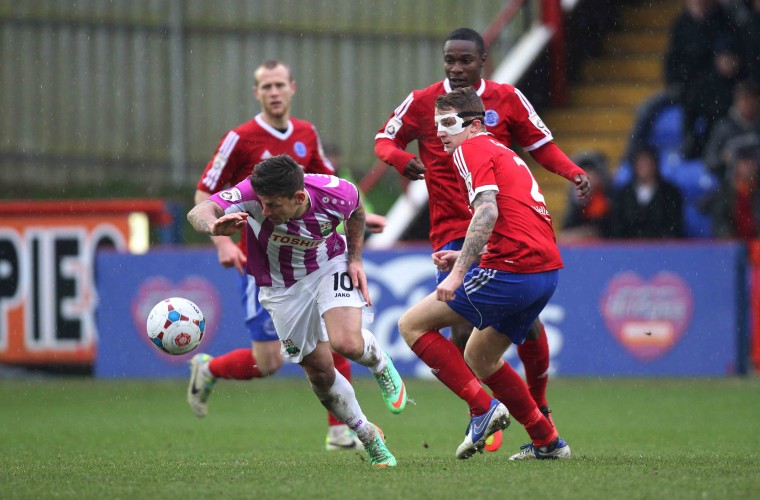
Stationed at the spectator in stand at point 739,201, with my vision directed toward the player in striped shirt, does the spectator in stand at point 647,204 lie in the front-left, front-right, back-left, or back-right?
front-right

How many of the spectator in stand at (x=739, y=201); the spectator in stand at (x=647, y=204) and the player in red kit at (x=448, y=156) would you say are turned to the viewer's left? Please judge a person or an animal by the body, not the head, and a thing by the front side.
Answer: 0

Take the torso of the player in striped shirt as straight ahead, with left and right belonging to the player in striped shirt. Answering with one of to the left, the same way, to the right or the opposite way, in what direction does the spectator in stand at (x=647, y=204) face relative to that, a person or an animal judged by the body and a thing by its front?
the same way

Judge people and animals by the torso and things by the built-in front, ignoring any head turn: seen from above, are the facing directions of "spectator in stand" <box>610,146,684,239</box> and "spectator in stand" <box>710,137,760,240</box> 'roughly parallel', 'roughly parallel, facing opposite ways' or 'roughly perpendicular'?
roughly parallel

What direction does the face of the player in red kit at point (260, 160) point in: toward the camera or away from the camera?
toward the camera

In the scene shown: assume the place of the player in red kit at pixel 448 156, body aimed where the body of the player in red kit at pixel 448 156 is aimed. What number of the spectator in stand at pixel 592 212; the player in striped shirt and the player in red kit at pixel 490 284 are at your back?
1

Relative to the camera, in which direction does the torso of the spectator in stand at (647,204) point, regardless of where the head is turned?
toward the camera

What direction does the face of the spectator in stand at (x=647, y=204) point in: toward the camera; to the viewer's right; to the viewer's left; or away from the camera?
toward the camera

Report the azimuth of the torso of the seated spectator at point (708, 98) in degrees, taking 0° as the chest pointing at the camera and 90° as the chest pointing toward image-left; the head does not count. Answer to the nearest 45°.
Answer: approximately 45°

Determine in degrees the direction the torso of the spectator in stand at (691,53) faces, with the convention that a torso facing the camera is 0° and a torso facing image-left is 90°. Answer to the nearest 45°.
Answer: approximately 45°

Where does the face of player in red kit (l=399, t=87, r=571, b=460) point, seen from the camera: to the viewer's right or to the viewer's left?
to the viewer's left

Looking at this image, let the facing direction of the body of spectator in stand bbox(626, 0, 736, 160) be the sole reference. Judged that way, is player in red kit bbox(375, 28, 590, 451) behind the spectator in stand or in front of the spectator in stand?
in front

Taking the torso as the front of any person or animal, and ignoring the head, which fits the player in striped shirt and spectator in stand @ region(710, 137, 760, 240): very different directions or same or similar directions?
same or similar directions

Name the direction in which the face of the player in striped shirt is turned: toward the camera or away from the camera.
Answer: toward the camera

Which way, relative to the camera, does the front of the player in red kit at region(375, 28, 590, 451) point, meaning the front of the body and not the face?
toward the camera
